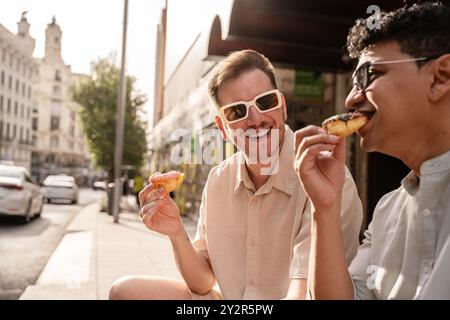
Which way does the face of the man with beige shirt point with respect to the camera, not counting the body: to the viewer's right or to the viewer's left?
to the viewer's right

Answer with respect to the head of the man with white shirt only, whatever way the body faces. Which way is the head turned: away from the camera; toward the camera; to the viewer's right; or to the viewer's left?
to the viewer's left

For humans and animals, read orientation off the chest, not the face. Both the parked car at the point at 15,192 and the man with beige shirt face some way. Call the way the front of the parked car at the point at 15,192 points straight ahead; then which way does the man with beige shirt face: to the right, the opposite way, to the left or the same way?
the opposite way

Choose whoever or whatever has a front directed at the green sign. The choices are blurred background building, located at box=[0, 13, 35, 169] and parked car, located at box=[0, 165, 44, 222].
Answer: the blurred background building

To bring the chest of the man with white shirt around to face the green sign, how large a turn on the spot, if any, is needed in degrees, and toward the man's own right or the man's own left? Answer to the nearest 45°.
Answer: approximately 135° to the man's own right

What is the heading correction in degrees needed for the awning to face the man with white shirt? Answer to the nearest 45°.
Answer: approximately 45° to its left

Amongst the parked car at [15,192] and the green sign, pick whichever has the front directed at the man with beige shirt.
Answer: the green sign

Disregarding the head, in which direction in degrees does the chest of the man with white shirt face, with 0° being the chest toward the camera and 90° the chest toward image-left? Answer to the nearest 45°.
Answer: approximately 45°

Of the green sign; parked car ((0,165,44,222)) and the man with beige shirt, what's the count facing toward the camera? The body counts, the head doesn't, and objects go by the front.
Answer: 2

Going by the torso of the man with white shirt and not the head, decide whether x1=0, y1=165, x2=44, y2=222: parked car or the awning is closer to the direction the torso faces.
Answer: the parked car

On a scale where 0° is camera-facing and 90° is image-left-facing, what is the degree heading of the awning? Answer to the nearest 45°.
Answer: approximately 45°

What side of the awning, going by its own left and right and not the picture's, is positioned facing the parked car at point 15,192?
right

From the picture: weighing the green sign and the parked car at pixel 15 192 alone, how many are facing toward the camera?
1

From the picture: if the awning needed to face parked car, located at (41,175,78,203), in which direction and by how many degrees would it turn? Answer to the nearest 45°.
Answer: approximately 90° to its right
